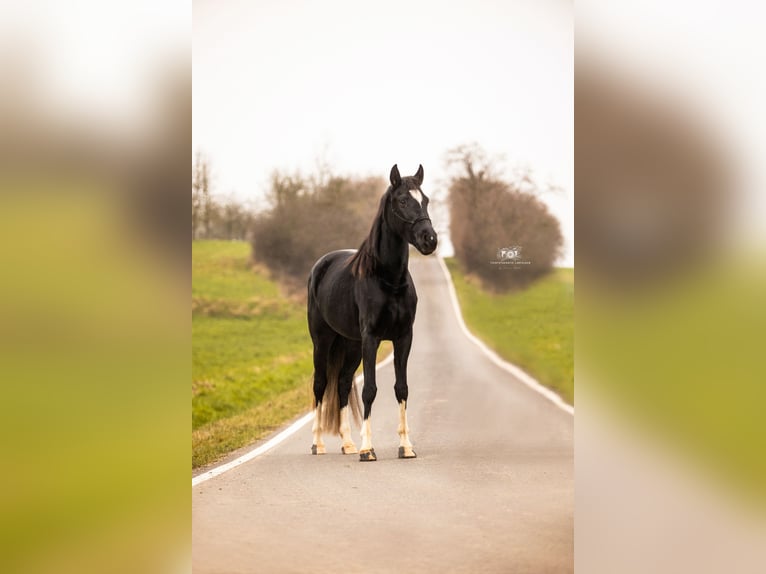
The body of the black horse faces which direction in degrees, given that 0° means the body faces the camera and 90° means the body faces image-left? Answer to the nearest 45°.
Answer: approximately 315°
